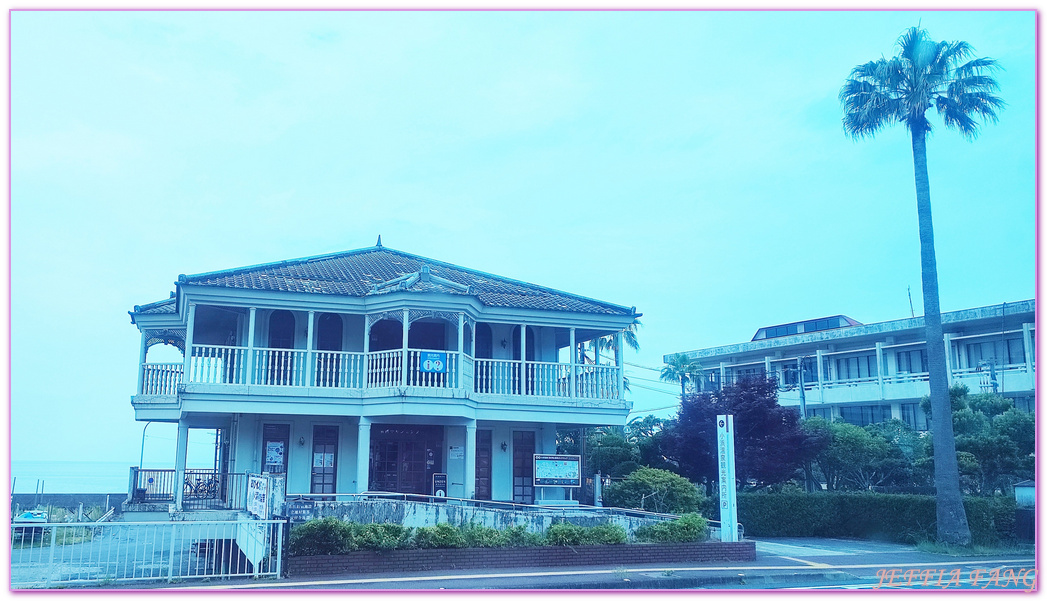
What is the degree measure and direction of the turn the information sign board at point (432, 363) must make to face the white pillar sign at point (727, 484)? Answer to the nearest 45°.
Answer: approximately 45° to its left

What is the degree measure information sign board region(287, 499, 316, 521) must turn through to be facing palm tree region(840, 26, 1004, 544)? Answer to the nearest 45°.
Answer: approximately 90° to its left

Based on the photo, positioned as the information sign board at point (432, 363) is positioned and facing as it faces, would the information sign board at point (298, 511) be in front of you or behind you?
in front

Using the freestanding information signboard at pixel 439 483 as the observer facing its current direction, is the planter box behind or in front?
in front

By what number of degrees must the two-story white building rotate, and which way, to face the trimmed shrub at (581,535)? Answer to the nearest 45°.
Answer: approximately 45° to its left

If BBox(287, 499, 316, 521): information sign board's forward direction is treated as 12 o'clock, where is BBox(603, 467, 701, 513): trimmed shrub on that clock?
The trimmed shrub is roughly at 8 o'clock from the information sign board.

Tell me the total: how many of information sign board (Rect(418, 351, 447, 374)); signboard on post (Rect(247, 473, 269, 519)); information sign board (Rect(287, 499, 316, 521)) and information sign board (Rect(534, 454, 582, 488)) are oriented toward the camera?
4

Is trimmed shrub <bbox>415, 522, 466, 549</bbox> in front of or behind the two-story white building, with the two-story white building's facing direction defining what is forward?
in front

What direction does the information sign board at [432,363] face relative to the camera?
toward the camera

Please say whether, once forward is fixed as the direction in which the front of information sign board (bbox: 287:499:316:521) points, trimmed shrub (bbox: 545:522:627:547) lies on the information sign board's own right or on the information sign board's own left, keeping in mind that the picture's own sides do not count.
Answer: on the information sign board's own left

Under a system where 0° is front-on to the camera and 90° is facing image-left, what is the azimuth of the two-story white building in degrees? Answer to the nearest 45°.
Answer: approximately 0°

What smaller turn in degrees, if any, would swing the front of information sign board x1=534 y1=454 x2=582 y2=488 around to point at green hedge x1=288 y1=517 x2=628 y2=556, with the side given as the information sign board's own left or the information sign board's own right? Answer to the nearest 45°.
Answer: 0° — it already faces it

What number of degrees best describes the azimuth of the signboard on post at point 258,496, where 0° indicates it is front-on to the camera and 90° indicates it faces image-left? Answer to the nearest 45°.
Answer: approximately 0°

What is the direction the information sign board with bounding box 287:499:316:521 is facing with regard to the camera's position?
facing the viewer

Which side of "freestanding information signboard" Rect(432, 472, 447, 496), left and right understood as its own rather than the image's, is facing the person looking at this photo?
front

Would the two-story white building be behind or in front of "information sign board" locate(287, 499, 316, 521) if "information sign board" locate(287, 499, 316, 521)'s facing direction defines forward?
behind

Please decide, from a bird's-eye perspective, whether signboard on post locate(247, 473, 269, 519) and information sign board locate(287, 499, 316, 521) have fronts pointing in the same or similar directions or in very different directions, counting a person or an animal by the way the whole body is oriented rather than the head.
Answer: same or similar directions

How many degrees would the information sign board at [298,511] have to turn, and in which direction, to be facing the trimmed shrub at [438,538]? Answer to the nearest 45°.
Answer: approximately 90° to its left

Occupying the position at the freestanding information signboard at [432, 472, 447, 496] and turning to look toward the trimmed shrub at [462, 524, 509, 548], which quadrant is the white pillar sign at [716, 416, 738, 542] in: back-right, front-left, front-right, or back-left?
front-left

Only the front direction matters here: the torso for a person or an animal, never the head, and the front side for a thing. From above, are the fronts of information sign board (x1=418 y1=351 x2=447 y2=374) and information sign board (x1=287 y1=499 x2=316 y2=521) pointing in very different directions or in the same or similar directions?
same or similar directions
